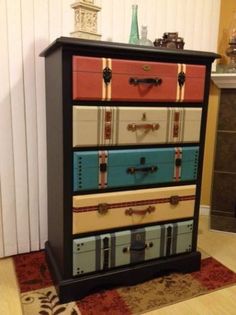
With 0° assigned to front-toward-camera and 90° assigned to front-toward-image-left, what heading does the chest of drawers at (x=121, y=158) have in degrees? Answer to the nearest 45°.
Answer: approximately 315°
